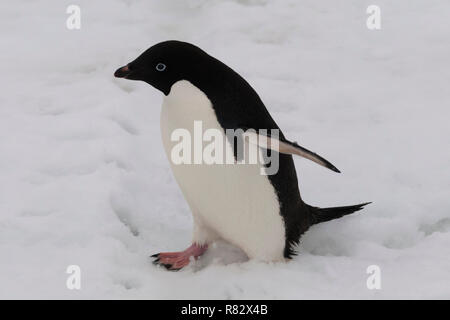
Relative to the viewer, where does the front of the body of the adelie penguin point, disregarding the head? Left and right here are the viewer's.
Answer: facing to the left of the viewer
